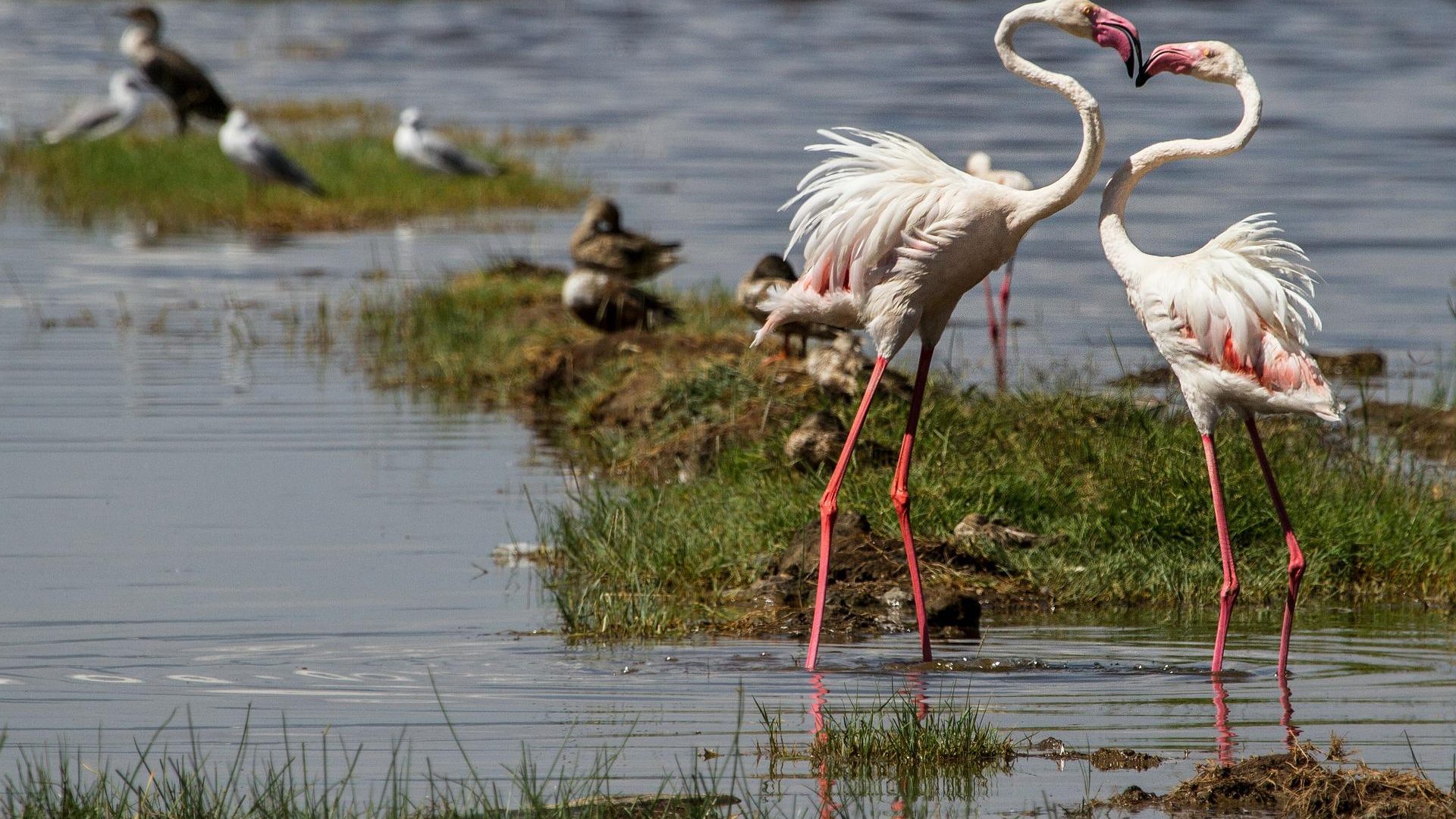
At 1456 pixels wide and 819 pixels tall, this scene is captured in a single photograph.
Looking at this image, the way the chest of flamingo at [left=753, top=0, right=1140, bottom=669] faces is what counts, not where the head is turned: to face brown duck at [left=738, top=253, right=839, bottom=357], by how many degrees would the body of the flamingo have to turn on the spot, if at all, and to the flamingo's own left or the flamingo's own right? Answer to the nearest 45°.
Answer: approximately 90° to the flamingo's own left

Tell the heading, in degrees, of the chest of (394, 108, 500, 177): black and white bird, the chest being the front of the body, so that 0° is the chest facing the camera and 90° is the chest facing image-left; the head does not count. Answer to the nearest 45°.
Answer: approximately 90°

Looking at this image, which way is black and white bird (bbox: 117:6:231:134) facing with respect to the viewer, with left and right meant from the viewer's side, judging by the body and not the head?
facing to the left of the viewer

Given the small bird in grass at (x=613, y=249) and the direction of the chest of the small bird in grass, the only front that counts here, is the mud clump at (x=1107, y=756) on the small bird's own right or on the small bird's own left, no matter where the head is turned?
on the small bird's own left

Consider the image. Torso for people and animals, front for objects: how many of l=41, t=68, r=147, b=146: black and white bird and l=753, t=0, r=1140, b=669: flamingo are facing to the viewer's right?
2

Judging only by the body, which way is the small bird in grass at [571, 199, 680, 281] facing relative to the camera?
to the viewer's left

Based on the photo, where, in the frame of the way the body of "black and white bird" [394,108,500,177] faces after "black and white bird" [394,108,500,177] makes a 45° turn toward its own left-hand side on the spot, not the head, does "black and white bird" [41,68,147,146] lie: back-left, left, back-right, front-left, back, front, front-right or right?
right

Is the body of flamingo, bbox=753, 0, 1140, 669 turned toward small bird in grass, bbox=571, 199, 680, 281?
no

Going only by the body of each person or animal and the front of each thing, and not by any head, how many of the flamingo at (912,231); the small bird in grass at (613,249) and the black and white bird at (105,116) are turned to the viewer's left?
1

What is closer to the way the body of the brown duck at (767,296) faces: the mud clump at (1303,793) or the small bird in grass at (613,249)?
the small bird in grass

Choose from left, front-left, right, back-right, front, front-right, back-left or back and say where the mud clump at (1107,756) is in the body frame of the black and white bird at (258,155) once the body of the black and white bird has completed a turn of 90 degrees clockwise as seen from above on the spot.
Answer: back

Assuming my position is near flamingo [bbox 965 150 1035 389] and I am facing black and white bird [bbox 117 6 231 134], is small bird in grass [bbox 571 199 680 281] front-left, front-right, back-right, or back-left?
front-left

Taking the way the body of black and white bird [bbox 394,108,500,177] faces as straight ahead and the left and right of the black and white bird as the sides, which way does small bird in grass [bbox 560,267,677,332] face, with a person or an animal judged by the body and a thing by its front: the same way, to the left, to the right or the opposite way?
the same way

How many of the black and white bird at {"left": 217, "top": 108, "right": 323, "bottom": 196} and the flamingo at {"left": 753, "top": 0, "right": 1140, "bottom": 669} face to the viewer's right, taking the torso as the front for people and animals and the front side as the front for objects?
1

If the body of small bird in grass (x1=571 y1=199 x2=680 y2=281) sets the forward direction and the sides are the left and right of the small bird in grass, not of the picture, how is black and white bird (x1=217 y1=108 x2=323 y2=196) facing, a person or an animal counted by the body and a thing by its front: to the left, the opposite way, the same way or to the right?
the same way

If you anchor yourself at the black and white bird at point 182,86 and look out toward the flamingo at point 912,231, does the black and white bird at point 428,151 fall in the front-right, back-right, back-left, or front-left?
front-left

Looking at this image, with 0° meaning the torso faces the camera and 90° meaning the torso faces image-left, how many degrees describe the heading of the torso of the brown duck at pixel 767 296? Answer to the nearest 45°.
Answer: approximately 90°
